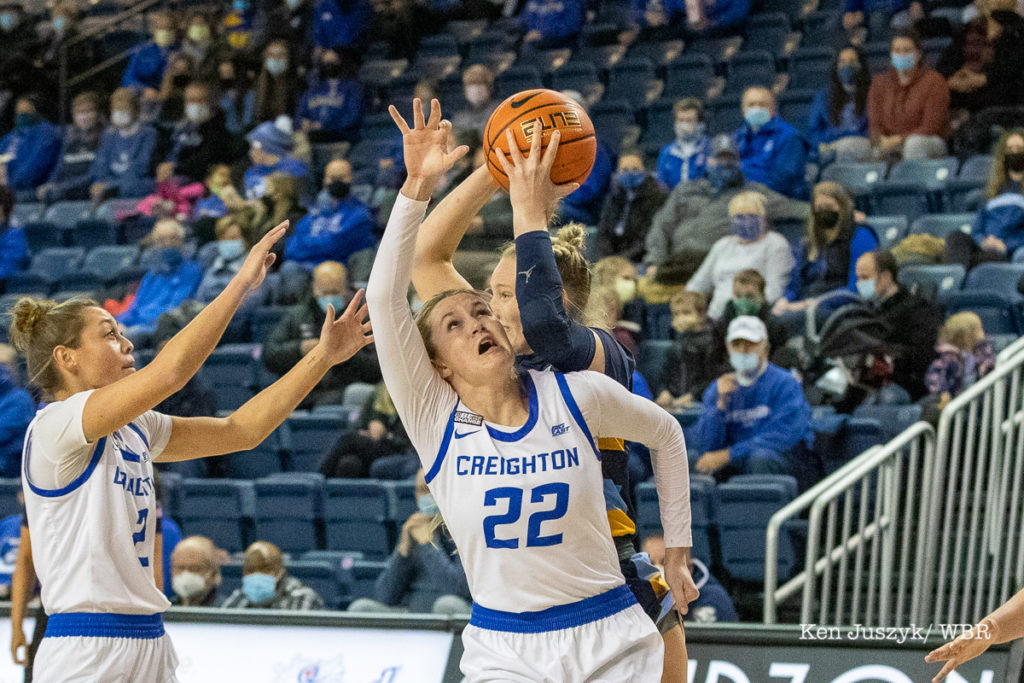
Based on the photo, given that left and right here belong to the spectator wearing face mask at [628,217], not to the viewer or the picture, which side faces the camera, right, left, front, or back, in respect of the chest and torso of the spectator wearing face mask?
front

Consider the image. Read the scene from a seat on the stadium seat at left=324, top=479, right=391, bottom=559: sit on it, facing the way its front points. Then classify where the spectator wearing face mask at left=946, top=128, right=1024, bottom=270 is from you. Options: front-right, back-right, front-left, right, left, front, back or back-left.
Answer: left

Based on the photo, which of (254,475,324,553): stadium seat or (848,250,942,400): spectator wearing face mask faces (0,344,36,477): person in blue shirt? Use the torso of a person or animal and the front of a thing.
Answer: the spectator wearing face mask

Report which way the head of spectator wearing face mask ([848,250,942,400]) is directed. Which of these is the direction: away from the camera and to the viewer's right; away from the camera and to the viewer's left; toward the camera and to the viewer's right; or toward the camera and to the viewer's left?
toward the camera and to the viewer's left

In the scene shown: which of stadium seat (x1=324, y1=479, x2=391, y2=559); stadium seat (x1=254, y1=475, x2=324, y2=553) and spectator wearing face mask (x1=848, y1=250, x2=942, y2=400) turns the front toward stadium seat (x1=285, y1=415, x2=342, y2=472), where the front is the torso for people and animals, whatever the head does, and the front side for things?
the spectator wearing face mask

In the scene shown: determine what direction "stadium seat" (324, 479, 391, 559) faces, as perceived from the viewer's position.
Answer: facing the viewer

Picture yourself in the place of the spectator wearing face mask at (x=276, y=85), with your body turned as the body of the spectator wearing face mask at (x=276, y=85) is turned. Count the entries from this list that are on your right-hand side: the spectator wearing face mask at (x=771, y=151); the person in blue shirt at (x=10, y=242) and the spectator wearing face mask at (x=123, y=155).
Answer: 2

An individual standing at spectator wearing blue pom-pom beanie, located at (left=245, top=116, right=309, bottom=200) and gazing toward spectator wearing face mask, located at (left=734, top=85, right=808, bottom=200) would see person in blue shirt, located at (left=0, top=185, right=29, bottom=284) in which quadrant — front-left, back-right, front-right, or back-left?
back-right

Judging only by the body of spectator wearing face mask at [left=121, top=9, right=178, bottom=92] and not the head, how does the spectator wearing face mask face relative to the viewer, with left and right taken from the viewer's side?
facing the viewer and to the right of the viewer

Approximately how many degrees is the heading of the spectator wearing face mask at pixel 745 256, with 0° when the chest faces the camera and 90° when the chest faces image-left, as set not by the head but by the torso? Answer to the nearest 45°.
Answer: approximately 0°

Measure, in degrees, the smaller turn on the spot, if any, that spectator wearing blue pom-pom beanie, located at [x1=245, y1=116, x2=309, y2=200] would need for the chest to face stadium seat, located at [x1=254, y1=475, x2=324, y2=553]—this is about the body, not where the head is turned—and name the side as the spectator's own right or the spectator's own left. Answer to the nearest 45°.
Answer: approximately 45° to the spectator's own left

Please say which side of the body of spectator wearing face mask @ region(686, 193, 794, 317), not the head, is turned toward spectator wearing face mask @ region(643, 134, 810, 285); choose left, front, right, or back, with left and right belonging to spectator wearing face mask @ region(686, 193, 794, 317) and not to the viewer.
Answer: back

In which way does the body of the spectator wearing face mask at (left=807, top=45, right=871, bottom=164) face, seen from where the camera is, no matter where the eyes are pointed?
toward the camera

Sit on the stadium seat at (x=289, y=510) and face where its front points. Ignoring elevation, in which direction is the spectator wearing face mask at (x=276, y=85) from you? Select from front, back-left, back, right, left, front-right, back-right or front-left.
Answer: back

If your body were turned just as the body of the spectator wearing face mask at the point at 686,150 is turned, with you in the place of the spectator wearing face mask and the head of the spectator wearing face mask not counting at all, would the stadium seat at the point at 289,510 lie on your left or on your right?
on your right
